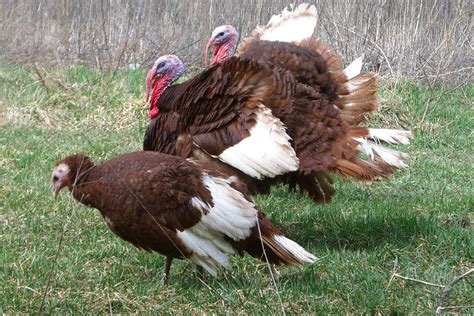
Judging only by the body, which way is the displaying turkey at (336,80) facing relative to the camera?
to the viewer's left

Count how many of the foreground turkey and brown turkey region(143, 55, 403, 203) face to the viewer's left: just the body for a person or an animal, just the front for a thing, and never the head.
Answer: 2

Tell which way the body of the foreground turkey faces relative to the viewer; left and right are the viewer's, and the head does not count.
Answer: facing to the left of the viewer

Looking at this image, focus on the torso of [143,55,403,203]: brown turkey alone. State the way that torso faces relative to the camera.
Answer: to the viewer's left

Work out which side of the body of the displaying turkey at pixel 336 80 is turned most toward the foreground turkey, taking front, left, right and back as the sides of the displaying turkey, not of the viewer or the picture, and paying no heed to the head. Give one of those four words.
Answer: left

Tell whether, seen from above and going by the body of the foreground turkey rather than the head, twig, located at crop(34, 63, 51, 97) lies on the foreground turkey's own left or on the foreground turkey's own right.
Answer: on the foreground turkey's own right

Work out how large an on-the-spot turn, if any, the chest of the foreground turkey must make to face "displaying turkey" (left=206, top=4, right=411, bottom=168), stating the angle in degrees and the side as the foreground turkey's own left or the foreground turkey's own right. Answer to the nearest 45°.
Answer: approximately 135° to the foreground turkey's own right

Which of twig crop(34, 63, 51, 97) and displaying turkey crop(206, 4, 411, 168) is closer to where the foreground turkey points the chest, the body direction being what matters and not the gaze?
the twig

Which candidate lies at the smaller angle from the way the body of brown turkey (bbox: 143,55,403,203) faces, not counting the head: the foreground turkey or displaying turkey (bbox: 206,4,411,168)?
the foreground turkey
